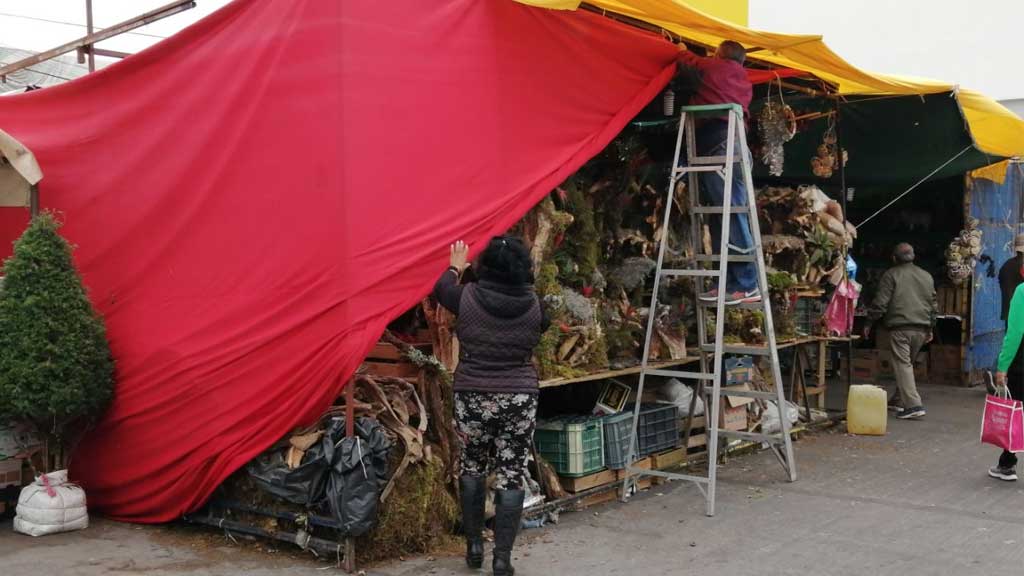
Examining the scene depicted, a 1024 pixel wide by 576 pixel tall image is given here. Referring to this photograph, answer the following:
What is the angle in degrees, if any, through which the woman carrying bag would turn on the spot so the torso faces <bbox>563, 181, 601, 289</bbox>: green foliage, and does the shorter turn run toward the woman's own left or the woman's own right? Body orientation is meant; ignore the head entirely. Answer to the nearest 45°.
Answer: approximately 45° to the woman's own left

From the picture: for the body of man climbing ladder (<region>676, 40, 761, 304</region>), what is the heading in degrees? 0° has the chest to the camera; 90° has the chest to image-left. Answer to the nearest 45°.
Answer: approximately 135°

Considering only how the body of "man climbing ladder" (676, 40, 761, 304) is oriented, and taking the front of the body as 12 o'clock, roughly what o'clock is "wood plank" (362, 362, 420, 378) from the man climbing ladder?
The wood plank is roughly at 9 o'clock from the man climbing ladder.

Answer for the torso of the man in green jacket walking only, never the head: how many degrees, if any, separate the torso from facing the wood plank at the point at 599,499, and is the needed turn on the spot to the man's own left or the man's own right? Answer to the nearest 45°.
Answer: approximately 90° to the man's own left

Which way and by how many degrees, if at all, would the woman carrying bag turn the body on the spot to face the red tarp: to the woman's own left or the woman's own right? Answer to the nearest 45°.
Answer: approximately 45° to the woman's own left

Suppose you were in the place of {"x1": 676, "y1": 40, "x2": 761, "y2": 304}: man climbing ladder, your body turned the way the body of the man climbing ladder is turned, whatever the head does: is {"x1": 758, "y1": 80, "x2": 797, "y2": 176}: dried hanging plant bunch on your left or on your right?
on your right

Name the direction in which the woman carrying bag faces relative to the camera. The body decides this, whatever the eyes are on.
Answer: to the viewer's left

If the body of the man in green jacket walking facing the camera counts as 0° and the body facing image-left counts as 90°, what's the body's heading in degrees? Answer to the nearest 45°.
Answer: approximately 135°

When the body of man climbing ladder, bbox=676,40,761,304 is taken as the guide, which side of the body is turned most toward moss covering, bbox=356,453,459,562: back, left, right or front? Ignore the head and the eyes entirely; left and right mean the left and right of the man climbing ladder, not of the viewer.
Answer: left
